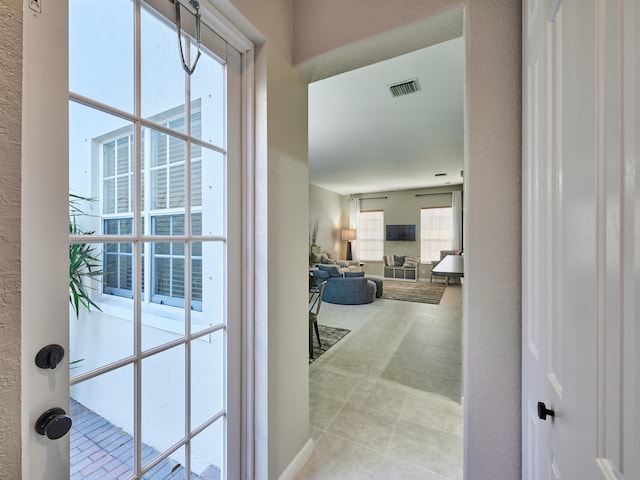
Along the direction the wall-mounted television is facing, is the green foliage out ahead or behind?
ahead

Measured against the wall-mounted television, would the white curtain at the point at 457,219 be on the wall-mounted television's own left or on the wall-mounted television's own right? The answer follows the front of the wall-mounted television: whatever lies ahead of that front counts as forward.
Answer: on the wall-mounted television's own left

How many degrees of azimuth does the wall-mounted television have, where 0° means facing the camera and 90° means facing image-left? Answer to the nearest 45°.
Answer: approximately 0°

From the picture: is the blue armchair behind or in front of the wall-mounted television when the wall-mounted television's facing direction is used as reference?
in front

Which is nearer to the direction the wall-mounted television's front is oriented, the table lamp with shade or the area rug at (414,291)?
the area rug

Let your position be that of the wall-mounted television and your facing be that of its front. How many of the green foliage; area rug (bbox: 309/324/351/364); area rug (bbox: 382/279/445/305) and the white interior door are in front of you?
4

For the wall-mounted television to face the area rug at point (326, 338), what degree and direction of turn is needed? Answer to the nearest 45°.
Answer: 0° — it already faces it

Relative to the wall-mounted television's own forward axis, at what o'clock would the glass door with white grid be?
The glass door with white grid is roughly at 12 o'clock from the wall-mounted television.

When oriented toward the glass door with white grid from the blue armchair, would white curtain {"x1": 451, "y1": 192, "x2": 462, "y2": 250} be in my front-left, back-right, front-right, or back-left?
back-left

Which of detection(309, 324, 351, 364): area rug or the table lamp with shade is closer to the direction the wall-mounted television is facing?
the area rug

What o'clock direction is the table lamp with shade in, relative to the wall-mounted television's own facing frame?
The table lamp with shade is roughly at 3 o'clock from the wall-mounted television.

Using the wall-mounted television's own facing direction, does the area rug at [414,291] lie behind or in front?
in front
